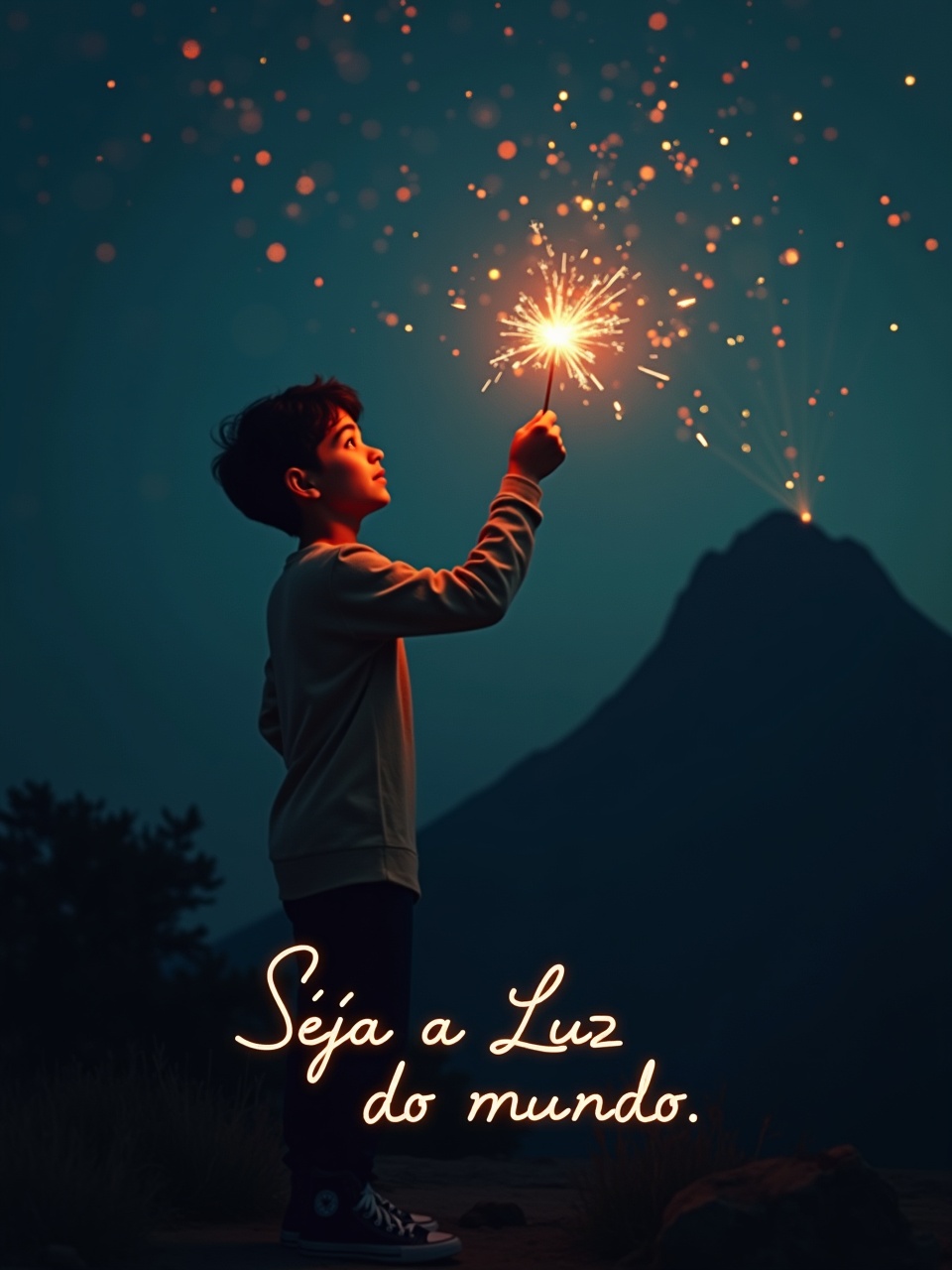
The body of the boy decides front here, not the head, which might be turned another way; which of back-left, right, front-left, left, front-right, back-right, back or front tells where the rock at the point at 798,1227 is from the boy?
front

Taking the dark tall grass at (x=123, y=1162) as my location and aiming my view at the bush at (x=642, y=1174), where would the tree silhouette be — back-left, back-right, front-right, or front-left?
back-left

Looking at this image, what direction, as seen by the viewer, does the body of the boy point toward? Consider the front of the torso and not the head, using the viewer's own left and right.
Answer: facing to the right of the viewer

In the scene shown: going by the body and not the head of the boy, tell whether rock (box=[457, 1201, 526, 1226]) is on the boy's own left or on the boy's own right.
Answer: on the boy's own left

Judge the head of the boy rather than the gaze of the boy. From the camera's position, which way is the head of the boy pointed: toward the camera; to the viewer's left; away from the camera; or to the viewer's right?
to the viewer's right

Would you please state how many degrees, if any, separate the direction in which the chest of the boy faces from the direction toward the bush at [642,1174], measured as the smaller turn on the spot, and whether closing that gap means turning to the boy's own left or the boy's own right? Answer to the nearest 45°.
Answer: approximately 45° to the boy's own left

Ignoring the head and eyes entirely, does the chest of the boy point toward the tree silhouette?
no

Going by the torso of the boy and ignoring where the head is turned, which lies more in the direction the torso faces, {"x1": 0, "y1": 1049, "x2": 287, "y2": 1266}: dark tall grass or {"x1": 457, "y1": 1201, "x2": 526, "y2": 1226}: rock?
the rock
